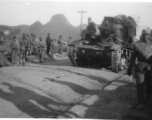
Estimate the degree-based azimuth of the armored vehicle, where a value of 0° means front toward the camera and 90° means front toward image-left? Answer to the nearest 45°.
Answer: approximately 45°

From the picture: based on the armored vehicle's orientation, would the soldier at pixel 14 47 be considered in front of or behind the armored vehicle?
in front
